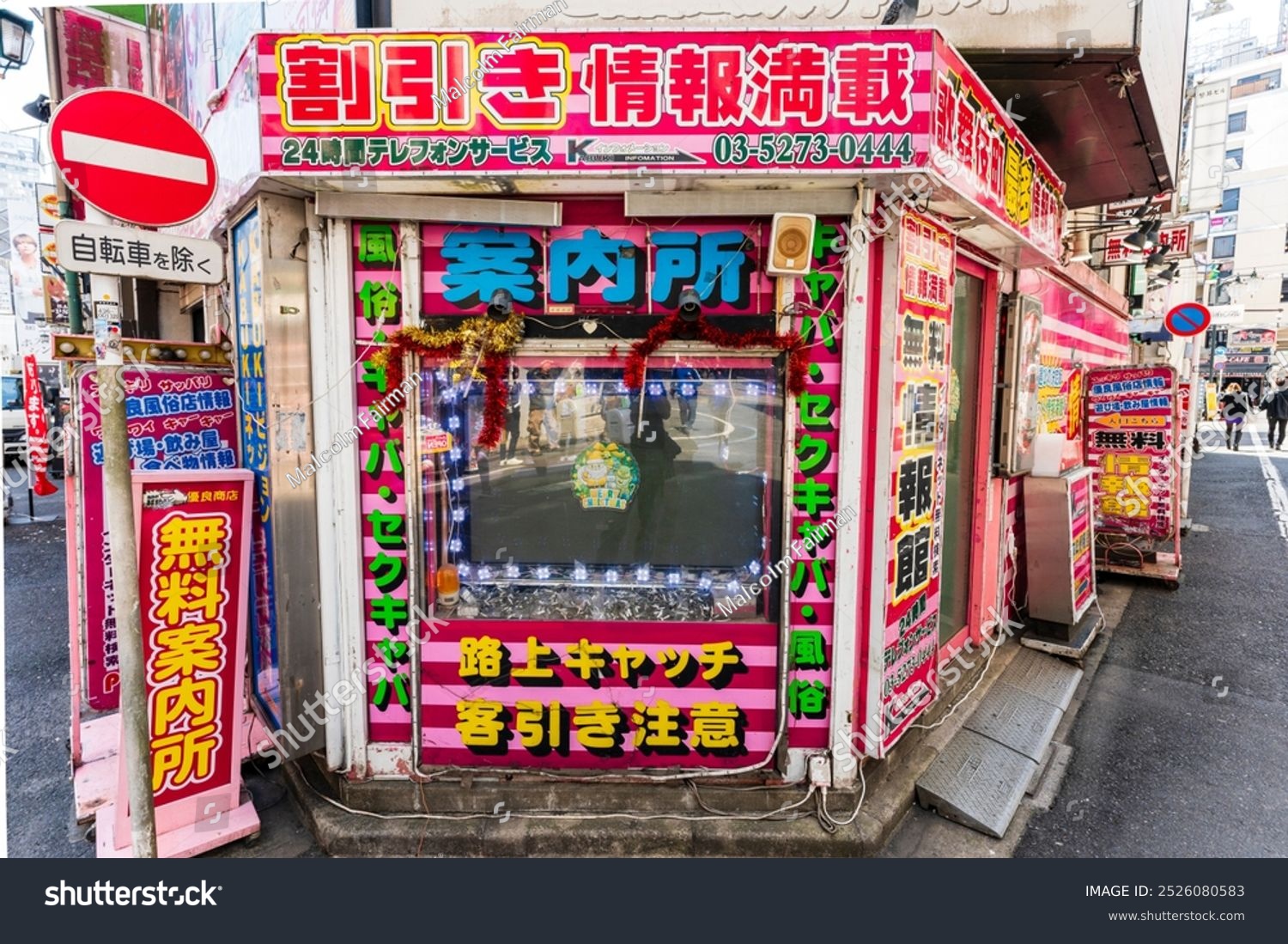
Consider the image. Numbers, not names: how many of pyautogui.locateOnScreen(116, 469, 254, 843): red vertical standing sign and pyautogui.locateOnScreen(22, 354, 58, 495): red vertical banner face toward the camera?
2

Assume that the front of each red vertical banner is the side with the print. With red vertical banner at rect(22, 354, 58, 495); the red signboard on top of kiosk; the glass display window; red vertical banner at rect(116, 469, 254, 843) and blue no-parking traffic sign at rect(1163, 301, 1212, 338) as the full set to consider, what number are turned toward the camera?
5

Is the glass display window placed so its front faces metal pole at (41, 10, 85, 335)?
no

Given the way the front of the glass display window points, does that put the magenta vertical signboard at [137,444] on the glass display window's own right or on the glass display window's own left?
on the glass display window's own right

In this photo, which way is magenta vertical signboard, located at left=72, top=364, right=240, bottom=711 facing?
toward the camera

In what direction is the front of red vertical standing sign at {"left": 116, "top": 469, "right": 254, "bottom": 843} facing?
toward the camera

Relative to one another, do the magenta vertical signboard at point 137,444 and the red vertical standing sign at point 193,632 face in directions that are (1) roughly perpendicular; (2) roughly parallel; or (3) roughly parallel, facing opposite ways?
roughly parallel

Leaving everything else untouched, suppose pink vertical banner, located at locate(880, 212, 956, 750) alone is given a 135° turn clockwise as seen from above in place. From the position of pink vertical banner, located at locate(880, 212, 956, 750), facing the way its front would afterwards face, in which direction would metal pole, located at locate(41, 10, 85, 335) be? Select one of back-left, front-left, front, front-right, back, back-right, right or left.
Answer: front

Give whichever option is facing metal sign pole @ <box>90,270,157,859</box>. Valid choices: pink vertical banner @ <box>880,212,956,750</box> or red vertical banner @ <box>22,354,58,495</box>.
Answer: red vertical banner @ <box>22,354,58,495</box>

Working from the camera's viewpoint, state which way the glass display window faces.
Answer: facing the viewer

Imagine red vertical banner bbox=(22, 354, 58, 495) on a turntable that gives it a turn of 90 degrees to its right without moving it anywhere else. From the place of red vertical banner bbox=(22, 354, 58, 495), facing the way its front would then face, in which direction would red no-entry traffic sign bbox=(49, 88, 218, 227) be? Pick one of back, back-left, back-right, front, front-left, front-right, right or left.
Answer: left
